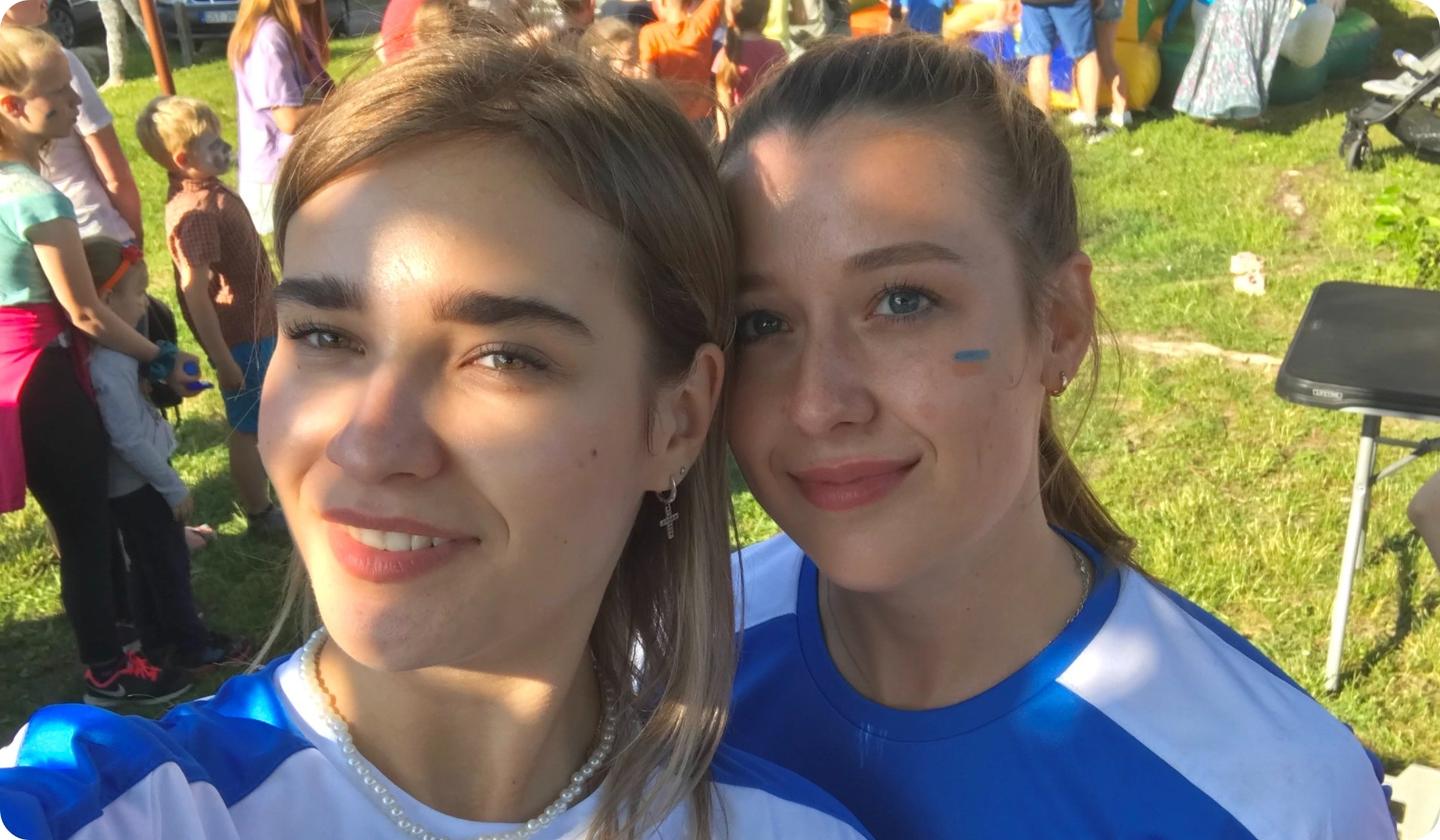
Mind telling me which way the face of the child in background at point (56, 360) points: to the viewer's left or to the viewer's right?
to the viewer's right

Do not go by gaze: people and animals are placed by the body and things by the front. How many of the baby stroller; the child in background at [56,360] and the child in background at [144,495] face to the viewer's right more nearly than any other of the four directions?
2

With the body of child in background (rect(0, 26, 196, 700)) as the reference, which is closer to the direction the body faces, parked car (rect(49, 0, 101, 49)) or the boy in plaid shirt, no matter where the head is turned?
the boy in plaid shirt

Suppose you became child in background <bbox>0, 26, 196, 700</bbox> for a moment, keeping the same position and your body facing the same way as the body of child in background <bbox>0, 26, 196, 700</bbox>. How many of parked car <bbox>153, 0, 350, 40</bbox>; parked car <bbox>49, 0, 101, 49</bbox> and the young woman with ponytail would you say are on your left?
2

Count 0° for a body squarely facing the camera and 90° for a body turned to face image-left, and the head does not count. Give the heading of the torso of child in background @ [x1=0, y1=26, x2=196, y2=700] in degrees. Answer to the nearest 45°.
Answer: approximately 270°

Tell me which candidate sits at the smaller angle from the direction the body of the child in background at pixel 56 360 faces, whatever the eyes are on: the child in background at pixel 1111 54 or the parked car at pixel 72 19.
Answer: the child in background
